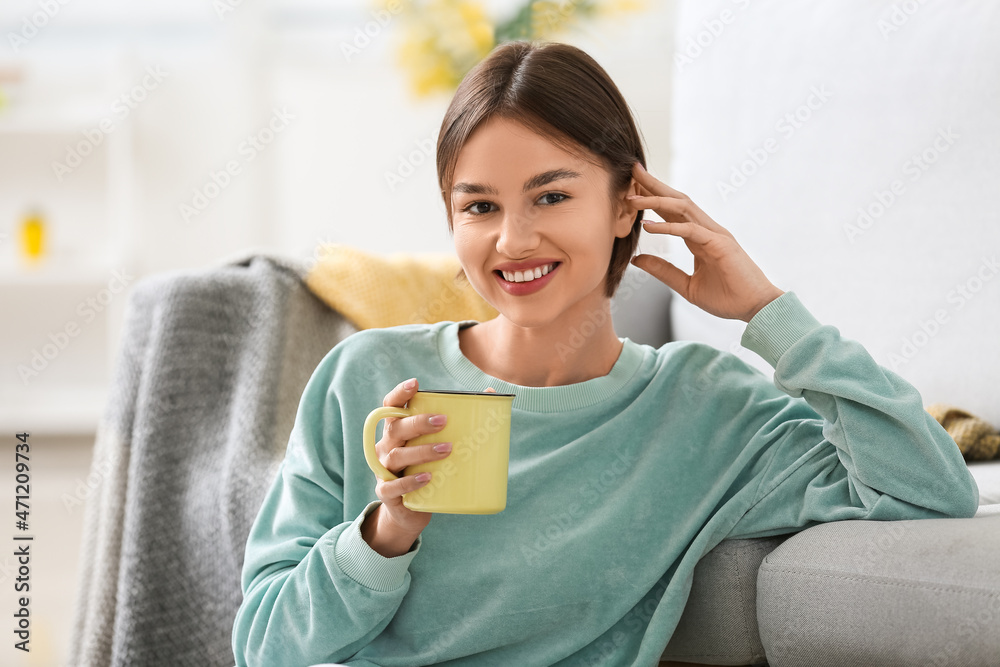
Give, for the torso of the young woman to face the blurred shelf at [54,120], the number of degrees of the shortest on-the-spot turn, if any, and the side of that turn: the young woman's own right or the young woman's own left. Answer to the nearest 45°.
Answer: approximately 135° to the young woman's own right

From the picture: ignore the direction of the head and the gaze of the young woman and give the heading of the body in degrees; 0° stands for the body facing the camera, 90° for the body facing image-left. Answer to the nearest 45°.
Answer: approximately 0°

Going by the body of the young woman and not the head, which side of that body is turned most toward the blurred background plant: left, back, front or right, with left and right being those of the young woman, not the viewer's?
back

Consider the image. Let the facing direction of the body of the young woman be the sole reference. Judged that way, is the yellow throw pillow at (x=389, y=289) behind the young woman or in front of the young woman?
behind

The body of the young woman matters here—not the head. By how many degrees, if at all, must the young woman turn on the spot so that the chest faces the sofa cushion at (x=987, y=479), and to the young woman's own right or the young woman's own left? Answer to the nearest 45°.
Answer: approximately 135° to the young woman's own left

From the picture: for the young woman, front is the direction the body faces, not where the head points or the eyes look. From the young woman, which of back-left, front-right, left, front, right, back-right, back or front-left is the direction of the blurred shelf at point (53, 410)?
back-right

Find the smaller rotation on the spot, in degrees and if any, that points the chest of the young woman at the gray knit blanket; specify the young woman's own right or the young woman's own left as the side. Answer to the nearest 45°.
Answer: approximately 135° to the young woman's own right

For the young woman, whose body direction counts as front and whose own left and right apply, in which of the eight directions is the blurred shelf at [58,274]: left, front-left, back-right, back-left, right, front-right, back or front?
back-right
